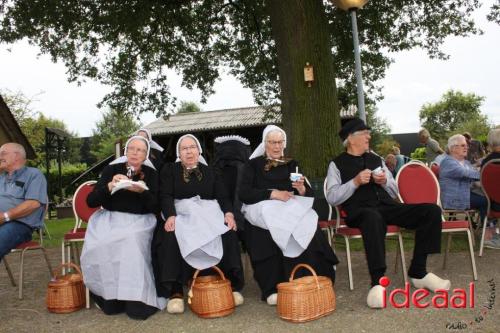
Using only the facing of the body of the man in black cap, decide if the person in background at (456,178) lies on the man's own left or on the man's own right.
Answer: on the man's own left

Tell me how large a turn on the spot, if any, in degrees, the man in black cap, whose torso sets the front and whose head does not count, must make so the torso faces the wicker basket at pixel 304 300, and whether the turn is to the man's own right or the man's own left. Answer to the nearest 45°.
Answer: approximately 90° to the man's own right

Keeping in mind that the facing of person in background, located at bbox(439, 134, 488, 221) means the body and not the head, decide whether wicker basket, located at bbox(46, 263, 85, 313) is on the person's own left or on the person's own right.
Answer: on the person's own right

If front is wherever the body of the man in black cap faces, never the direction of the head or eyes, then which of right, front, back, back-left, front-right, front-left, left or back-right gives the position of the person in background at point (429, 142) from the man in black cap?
back-left

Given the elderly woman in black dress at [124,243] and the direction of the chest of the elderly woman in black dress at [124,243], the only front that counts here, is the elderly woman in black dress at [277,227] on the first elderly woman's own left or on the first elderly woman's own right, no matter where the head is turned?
on the first elderly woman's own left

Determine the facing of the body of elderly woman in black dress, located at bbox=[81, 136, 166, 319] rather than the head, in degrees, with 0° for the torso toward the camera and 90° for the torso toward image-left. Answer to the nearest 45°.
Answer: approximately 0°
